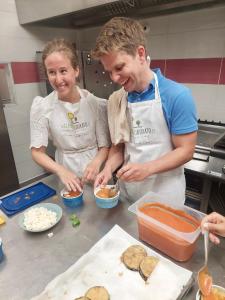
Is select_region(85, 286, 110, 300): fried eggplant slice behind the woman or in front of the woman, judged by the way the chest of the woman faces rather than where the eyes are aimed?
in front

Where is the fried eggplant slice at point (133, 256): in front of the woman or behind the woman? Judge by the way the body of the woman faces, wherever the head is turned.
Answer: in front

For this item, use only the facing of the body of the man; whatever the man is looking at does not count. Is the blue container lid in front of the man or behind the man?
in front

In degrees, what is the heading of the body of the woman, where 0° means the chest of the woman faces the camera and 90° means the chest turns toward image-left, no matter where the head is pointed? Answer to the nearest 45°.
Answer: approximately 0°

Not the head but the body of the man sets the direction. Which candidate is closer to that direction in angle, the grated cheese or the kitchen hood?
the grated cheese

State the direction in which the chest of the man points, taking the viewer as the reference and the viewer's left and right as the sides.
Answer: facing the viewer and to the left of the viewer

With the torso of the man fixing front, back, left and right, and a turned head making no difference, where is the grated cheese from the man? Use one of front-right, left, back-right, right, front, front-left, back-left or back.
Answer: front

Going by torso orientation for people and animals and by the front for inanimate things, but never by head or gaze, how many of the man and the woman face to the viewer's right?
0
